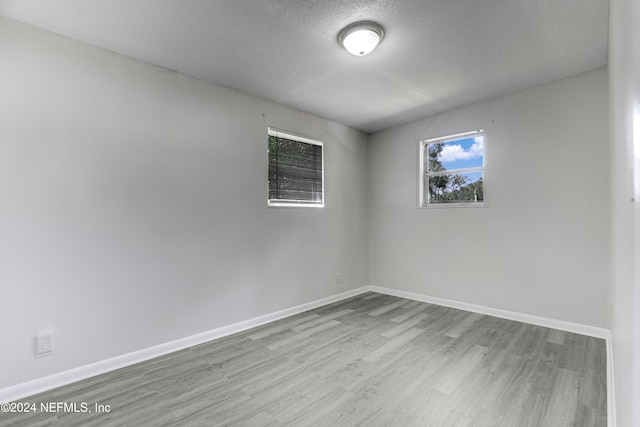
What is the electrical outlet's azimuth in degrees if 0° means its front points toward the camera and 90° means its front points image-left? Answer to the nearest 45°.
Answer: approximately 0°

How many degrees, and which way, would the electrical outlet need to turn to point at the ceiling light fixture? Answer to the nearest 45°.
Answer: approximately 45° to its left
